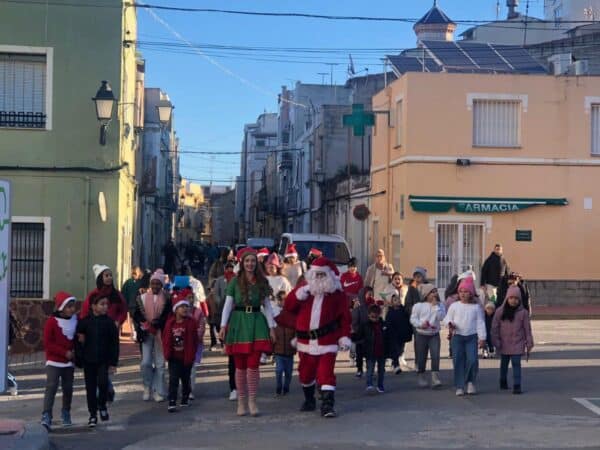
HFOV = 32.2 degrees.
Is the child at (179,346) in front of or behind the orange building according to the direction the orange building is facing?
in front

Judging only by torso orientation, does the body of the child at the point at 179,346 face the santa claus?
no

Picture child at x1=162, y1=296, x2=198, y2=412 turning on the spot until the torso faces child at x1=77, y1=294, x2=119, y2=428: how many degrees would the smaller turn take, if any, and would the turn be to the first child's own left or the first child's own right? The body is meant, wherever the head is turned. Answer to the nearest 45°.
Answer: approximately 45° to the first child's own right

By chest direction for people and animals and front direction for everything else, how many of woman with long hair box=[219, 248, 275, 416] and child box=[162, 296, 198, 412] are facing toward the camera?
2

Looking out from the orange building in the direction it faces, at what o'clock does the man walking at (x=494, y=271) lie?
The man walking is roughly at 12 o'clock from the orange building.

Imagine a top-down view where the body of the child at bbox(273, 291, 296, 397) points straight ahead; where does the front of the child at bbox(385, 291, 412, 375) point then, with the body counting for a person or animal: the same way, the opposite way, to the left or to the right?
the same way

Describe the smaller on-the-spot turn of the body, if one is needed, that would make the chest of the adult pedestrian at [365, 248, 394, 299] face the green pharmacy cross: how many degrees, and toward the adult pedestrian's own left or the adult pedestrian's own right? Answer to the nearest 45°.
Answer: approximately 180°

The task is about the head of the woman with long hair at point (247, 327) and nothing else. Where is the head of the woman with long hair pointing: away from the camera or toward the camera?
toward the camera

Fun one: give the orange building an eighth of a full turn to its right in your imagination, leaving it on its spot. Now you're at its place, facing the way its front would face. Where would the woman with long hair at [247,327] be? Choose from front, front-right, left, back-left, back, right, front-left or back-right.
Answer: front-left

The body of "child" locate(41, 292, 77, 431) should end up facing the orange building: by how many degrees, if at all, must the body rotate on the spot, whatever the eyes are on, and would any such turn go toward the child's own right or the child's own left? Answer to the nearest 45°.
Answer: approximately 90° to the child's own left

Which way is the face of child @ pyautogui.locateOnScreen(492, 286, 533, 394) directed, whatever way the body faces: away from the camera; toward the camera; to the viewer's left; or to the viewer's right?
toward the camera

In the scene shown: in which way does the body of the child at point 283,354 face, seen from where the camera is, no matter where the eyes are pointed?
toward the camera

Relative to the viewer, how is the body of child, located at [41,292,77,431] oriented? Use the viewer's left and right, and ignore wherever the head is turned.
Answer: facing the viewer and to the right of the viewer

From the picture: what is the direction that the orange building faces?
toward the camera

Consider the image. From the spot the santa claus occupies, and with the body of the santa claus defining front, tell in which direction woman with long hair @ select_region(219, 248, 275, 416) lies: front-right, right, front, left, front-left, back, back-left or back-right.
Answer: right

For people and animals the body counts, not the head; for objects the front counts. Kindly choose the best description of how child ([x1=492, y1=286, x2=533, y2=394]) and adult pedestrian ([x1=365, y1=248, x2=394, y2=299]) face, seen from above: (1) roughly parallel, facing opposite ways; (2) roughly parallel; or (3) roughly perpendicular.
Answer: roughly parallel

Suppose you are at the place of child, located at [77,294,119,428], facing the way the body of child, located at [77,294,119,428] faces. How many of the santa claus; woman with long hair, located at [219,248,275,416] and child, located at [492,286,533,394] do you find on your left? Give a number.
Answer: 3

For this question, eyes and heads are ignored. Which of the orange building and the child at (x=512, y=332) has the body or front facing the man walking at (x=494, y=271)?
the orange building

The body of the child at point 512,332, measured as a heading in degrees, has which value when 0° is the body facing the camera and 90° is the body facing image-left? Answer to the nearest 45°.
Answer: approximately 0°

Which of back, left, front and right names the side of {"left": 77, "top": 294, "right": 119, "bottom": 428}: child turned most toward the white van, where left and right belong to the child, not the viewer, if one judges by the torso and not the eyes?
back
